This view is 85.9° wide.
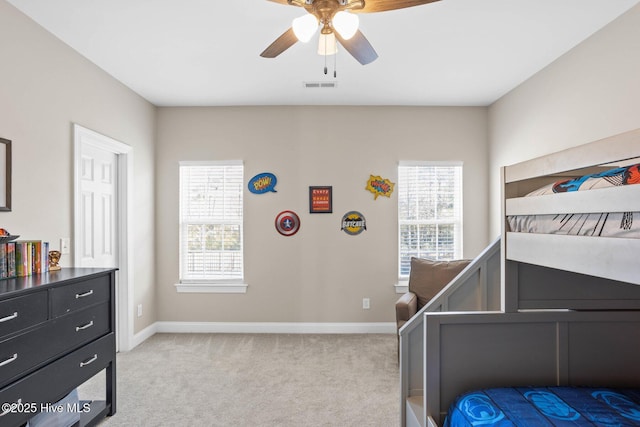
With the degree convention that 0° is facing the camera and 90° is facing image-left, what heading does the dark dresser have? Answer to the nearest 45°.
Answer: approximately 315°

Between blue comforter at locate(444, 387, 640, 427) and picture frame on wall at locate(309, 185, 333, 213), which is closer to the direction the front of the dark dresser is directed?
the blue comforter

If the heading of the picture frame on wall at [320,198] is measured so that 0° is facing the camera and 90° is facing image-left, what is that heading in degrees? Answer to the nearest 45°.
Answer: approximately 0°

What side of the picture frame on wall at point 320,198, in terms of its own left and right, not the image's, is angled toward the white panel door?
right

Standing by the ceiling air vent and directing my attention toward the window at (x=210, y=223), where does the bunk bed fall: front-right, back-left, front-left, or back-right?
back-left

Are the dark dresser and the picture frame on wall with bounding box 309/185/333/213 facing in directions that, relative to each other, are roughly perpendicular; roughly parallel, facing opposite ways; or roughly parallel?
roughly perpendicular

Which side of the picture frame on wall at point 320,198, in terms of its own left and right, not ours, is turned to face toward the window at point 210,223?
right

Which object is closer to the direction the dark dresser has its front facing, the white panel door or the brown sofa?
the brown sofa

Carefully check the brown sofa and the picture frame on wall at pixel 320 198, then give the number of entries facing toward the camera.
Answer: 2

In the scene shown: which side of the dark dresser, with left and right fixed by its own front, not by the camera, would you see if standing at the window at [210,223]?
left

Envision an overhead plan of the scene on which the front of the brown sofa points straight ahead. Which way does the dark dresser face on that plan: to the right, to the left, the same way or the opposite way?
to the left
